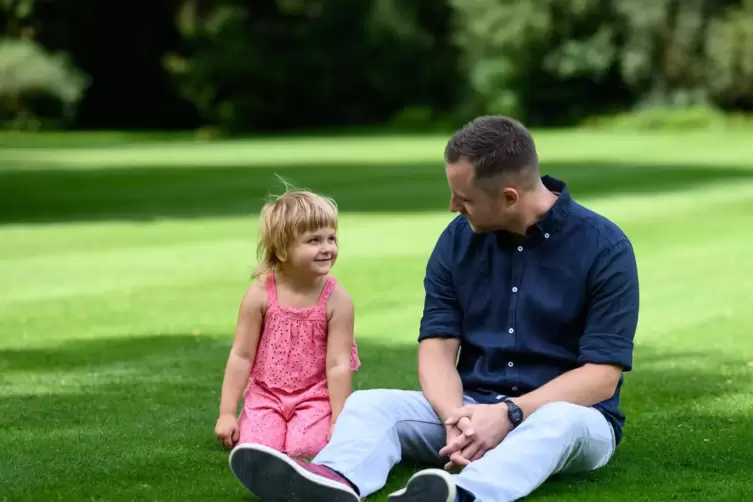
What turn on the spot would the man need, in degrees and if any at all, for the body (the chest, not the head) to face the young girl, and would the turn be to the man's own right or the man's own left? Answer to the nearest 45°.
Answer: approximately 90° to the man's own right

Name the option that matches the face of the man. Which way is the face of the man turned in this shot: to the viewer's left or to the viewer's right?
to the viewer's left

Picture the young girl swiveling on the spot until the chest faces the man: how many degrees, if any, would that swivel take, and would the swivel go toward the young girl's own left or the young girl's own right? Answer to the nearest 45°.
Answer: approximately 45° to the young girl's own left

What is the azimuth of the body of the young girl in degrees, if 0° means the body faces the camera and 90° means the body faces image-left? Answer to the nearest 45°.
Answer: approximately 0°

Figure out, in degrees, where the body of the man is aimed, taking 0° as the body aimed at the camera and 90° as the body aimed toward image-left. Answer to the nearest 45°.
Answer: approximately 45°

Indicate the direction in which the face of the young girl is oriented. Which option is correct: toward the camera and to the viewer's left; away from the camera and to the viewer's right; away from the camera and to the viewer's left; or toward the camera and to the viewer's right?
toward the camera and to the viewer's right
